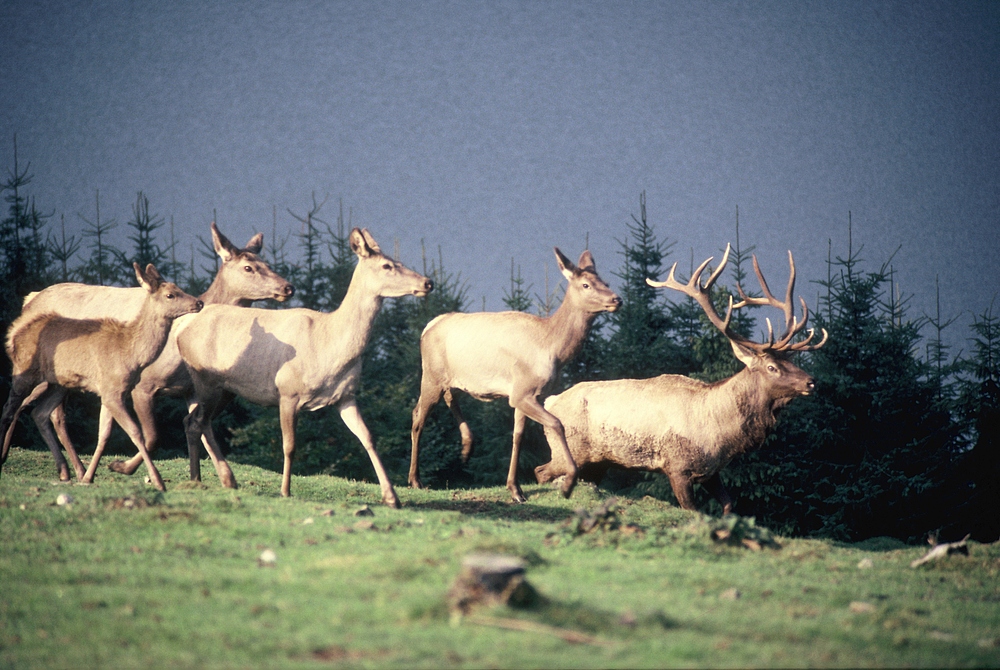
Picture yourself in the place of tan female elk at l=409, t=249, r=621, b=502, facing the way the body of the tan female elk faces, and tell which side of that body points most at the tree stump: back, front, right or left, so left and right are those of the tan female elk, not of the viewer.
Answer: right

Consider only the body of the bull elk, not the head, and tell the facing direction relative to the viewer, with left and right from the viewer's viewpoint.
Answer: facing to the right of the viewer

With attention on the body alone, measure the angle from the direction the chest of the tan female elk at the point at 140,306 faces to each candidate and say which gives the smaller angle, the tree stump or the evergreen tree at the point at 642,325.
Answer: the evergreen tree

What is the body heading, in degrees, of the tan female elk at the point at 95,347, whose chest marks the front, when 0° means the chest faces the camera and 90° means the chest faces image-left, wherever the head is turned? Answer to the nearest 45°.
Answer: approximately 270°

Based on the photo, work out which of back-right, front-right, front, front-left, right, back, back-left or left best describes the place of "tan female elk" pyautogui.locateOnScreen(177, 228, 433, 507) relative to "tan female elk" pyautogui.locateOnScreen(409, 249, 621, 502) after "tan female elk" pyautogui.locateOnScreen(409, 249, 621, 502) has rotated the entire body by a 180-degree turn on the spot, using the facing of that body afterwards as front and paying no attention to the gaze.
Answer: front-left

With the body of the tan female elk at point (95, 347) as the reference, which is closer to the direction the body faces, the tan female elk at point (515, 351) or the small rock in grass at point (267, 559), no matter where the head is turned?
the tan female elk

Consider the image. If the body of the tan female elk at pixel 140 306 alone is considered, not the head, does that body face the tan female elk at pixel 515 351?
yes

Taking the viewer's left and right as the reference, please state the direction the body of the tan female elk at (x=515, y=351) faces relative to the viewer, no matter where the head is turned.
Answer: facing to the right of the viewer

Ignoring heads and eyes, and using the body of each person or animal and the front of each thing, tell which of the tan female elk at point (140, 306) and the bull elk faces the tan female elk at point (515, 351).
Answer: the tan female elk at point (140, 306)

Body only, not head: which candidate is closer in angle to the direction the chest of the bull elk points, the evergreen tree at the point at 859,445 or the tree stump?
the evergreen tree

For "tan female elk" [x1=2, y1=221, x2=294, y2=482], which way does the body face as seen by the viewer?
to the viewer's right
